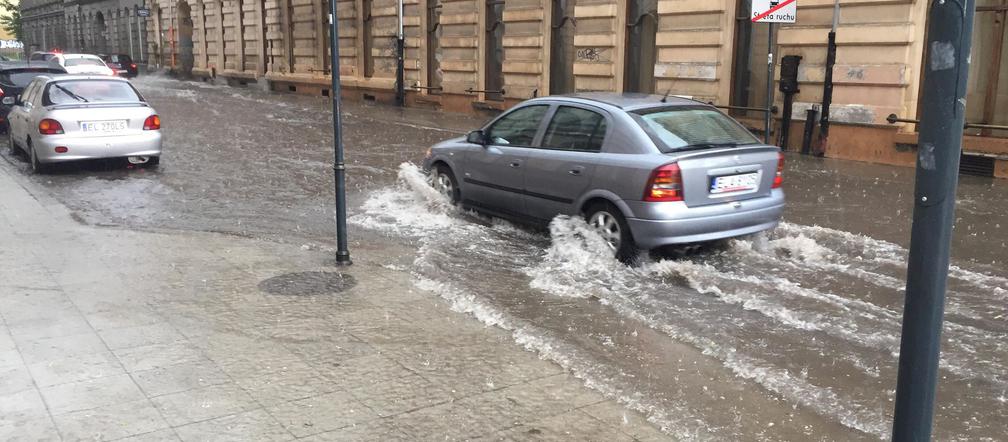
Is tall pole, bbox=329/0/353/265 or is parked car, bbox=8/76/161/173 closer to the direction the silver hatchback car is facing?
the parked car

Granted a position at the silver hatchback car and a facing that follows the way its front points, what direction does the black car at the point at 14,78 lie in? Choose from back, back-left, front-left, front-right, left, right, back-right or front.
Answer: front

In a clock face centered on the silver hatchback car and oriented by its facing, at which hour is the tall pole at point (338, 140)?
The tall pole is roughly at 10 o'clock from the silver hatchback car.

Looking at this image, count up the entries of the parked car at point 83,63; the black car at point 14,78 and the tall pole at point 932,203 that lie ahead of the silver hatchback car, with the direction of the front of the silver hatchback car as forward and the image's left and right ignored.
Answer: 2

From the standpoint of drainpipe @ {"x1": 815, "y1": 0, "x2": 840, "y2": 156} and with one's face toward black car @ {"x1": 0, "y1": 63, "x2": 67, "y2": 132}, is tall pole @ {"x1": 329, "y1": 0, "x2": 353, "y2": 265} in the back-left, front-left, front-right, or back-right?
front-left

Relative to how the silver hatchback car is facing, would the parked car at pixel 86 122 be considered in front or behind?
in front

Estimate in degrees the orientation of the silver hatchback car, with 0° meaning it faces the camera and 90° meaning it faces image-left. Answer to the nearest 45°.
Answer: approximately 135°

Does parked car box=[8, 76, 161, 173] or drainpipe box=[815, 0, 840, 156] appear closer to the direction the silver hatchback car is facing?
the parked car

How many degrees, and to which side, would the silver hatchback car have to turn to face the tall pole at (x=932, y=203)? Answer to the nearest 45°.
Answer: approximately 135° to its left

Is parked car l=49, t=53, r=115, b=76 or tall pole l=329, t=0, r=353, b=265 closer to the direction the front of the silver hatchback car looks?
the parked car

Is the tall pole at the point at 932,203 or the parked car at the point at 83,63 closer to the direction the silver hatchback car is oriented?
the parked car

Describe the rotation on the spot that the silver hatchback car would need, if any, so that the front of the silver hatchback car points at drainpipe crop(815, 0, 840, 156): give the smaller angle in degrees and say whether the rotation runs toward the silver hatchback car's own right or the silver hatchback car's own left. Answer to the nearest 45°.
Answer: approximately 90° to the silver hatchback car's own right

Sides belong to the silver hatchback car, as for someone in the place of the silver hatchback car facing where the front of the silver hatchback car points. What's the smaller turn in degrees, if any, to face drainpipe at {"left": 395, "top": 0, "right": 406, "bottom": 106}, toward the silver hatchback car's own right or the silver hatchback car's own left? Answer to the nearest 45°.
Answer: approximately 45° to the silver hatchback car's own right

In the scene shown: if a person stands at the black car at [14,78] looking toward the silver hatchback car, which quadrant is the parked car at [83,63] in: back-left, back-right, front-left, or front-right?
back-left

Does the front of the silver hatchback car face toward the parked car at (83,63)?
yes
